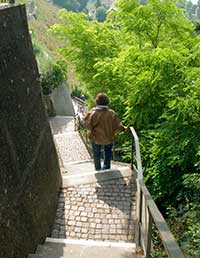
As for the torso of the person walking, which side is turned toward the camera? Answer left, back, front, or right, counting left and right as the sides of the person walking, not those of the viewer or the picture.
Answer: back
